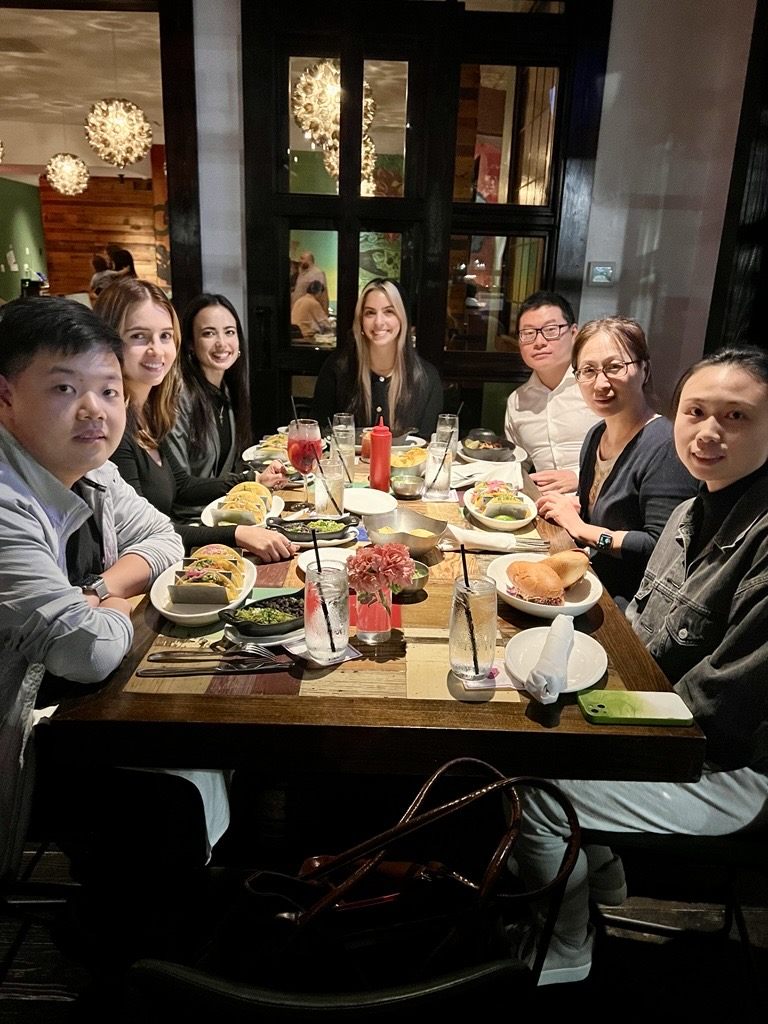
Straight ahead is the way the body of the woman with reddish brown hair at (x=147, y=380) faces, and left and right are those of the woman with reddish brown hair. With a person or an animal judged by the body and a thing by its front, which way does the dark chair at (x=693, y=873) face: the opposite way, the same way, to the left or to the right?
the opposite way

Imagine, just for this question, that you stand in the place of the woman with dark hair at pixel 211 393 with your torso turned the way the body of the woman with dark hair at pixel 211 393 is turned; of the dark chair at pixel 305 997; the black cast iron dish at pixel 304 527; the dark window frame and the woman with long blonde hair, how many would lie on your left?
2

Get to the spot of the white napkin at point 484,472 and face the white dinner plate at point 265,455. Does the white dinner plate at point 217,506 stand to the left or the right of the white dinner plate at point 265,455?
left

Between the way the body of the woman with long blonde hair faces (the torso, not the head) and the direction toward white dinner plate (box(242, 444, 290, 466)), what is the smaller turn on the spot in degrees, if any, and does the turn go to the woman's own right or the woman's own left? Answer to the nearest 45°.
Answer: approximately 45° to the woman's own right

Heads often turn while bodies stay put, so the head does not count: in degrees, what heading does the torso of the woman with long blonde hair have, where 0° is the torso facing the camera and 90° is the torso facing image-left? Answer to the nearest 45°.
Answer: approximately 0°

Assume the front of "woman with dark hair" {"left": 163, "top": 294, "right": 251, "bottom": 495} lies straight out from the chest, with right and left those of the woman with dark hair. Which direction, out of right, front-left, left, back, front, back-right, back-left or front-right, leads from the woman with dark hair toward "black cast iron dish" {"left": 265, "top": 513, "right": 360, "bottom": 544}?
front-right

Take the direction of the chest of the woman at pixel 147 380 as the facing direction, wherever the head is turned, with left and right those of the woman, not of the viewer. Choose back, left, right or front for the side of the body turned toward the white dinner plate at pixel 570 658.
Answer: front

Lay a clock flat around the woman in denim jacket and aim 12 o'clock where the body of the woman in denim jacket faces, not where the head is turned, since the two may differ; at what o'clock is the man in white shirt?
The man in white shirt is roughly at 4 o'clock from the woman in denim jacket.

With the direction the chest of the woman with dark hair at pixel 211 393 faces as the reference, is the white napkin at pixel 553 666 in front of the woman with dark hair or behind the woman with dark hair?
in front

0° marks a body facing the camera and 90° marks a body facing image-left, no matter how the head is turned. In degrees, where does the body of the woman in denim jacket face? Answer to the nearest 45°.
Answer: approximately 45°

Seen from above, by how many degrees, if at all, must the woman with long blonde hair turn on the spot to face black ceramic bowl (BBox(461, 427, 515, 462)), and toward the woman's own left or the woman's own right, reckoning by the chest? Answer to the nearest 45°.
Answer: approximately 45° to the woman's own left
